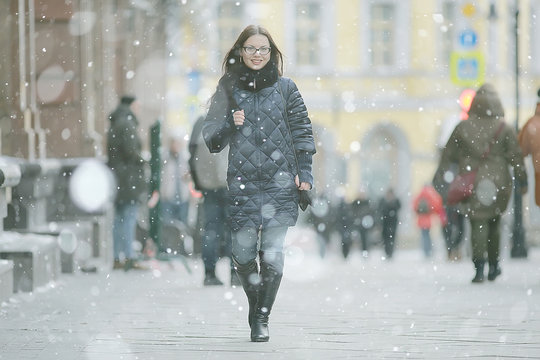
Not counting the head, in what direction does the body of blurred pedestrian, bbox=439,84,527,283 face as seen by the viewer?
away from the camera

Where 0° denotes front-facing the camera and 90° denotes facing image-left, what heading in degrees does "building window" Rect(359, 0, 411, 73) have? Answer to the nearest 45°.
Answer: approximately 0°

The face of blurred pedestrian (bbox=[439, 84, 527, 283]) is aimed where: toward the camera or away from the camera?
away from the camera

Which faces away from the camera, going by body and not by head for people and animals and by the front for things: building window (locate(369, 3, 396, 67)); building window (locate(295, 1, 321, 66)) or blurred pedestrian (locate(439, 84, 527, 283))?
the blurred pedestrian
